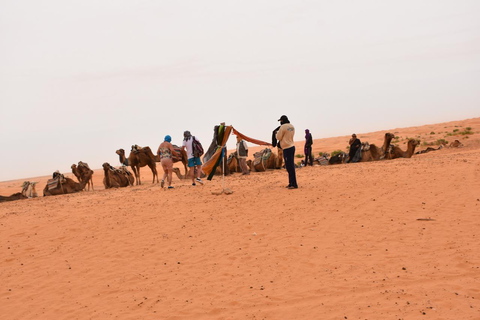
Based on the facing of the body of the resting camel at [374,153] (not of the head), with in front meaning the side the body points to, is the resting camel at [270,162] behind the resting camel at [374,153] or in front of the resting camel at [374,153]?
behind

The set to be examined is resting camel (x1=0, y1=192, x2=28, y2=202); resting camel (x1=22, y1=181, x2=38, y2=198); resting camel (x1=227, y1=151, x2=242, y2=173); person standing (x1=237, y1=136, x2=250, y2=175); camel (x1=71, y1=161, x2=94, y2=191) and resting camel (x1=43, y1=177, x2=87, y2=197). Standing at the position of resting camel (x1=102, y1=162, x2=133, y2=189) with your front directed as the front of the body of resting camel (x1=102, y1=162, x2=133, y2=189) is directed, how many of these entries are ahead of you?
4

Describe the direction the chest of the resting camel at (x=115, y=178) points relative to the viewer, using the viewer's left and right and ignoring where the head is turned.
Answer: facing to the left of the viewer

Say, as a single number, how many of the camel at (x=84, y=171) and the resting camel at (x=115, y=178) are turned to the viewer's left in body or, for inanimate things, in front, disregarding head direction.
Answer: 2

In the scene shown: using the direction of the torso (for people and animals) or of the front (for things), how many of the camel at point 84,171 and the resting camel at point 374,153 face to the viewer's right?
1

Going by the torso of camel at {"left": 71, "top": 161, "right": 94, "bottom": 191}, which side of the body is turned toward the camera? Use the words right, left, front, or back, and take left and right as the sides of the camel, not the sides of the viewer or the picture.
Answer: left

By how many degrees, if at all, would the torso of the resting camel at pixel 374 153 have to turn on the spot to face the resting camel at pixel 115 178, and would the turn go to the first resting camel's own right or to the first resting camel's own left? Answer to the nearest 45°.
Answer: approximately 180°

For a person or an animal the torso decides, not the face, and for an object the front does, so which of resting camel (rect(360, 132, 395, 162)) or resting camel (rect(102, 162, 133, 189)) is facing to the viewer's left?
resting camel (rect(102, 162, 133, 189))

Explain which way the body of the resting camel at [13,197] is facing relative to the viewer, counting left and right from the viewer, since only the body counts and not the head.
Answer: facing to the left of the viewer

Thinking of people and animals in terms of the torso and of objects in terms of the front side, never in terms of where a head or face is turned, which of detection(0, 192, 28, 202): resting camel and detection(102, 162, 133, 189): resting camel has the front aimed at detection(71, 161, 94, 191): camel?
detection(102, 162, 133, 189): resting camel

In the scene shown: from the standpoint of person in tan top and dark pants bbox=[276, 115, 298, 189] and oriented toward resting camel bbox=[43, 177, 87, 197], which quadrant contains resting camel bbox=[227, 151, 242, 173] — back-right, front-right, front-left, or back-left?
front-right

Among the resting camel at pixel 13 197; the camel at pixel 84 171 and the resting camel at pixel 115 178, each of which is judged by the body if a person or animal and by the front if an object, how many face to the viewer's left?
3

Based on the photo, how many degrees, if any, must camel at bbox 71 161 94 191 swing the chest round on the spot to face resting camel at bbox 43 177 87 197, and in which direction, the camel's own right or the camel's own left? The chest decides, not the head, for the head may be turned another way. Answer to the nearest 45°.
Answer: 0° — it already faces it

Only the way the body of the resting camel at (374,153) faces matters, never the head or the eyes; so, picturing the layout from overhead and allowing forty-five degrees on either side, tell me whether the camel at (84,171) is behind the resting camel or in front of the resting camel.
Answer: behind

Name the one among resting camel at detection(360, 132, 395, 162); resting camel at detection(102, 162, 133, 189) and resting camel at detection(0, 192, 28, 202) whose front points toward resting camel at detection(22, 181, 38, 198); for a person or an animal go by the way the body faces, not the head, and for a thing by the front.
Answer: resting camel at detection(102, 162, 133, 189)

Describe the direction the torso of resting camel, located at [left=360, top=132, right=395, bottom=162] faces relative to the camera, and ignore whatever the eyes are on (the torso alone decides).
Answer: to the viewer's right
